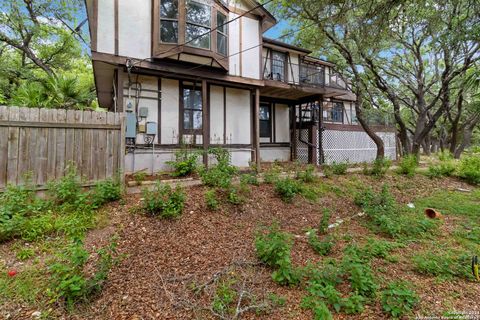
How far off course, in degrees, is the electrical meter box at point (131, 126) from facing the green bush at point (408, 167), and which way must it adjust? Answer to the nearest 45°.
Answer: approximately 90° to its left

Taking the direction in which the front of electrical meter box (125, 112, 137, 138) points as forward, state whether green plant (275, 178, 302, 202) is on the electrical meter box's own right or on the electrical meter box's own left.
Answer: on the electrical meter box's own left

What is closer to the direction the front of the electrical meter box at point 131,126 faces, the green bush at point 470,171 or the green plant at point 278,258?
the green plant

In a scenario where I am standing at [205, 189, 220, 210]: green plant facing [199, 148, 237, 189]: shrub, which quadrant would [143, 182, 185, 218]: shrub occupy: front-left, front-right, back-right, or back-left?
back-left

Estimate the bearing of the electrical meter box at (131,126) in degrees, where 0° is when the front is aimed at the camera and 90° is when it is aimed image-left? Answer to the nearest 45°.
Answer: approximately 0°

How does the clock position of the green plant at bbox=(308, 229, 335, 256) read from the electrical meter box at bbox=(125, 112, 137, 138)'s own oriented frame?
The green plant is roughly at 11 o'clock from the electrical meter box.

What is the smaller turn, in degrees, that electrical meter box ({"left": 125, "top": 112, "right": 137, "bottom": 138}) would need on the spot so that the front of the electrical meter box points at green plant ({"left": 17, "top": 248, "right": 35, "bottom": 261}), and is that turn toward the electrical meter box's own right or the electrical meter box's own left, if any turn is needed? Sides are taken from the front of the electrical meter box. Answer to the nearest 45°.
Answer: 0° — it already faces it

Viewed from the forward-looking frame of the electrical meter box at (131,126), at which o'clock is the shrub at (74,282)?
The shrub is roughly at 12 o'clock from the electrical meter box.

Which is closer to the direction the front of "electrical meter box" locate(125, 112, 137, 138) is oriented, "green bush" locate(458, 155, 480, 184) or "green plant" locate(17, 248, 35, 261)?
the green plant
